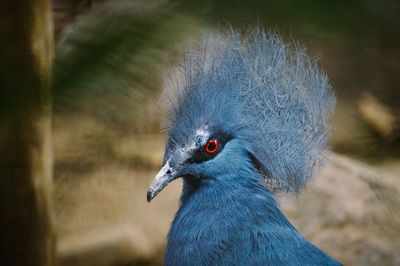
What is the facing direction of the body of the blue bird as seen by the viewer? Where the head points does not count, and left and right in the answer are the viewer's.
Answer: facing to the left of the viewer
